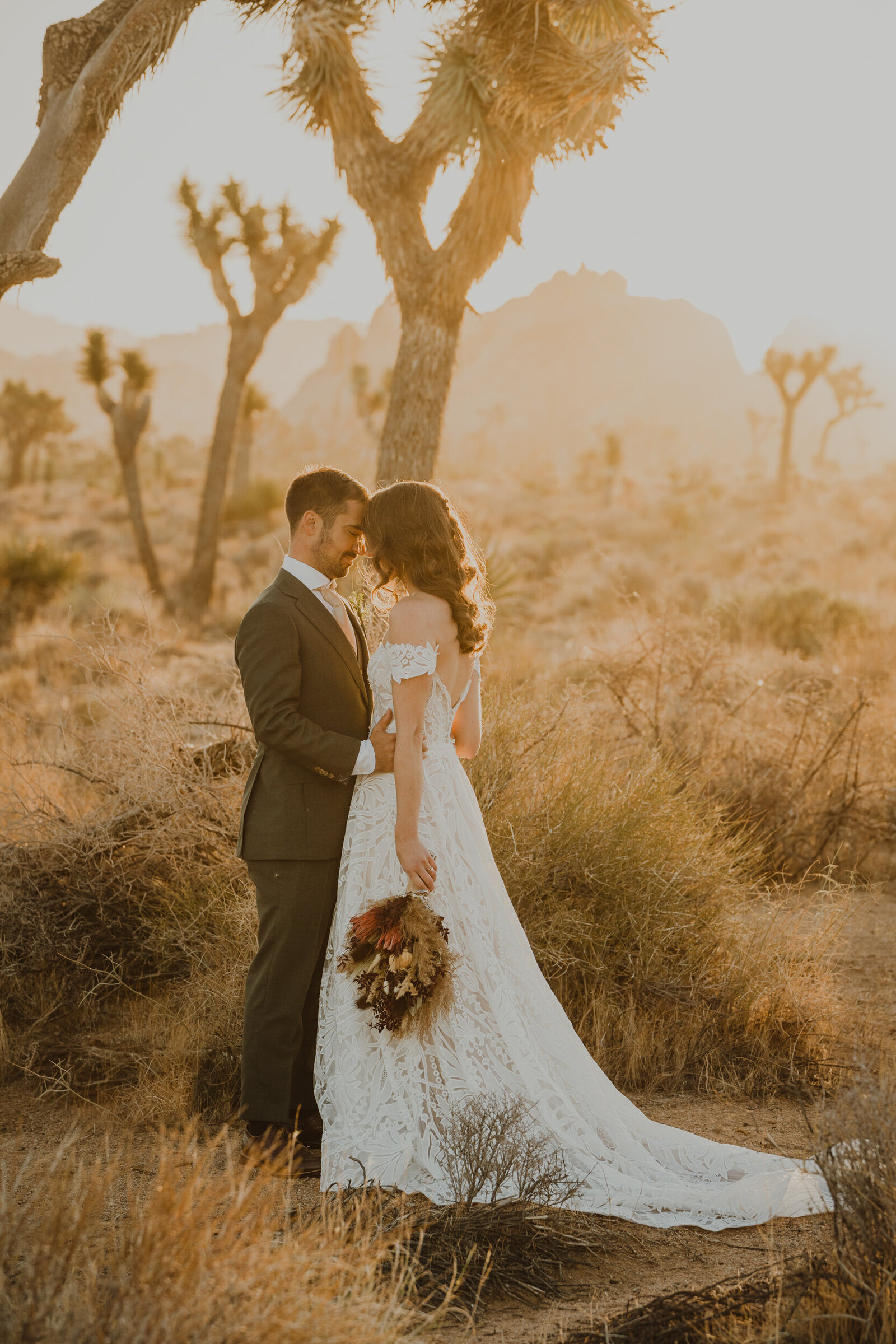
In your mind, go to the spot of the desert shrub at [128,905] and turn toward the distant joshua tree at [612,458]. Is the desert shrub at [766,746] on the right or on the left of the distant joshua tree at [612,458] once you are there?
right

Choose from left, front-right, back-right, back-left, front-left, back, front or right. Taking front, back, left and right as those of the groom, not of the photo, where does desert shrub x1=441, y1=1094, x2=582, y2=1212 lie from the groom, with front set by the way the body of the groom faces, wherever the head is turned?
front-right

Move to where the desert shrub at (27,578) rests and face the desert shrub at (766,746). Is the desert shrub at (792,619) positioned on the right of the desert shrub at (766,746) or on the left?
left

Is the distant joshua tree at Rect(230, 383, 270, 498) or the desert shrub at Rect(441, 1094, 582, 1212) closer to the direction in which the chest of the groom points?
the desert shrub

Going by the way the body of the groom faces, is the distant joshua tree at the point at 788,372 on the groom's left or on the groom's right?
on the groom's left

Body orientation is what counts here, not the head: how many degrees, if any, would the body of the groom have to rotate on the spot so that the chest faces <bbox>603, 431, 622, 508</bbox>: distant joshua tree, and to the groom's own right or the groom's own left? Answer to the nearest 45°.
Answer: approximately 90° to the groom's own left

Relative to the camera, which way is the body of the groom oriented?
to the viewer's right

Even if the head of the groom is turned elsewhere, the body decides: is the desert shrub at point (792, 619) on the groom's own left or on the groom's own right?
on the groom's own left
